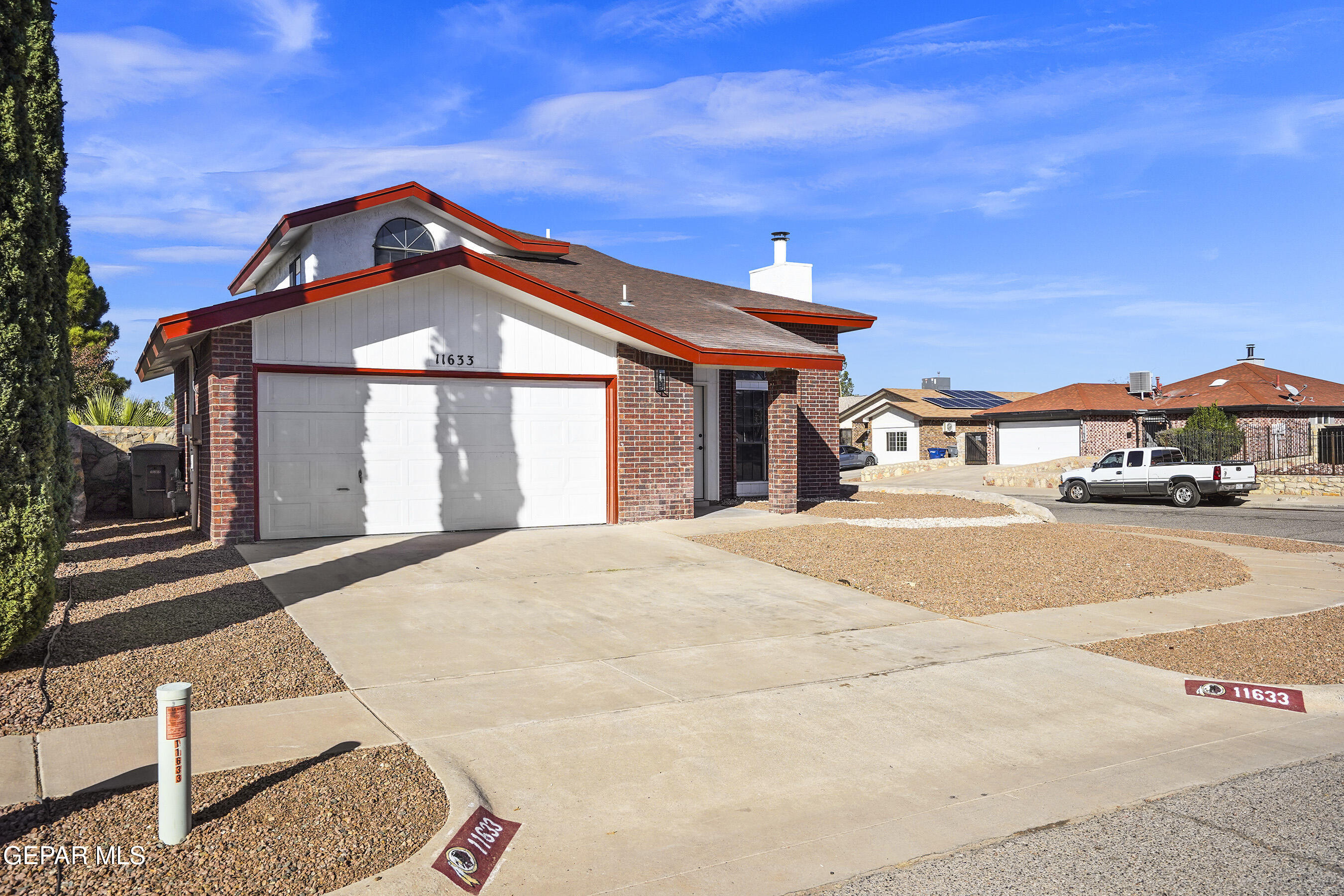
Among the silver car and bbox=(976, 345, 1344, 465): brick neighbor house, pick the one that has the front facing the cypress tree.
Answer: the brick neighbor house

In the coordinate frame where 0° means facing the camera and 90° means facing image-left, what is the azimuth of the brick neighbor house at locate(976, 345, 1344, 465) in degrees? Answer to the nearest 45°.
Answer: approximately 0°

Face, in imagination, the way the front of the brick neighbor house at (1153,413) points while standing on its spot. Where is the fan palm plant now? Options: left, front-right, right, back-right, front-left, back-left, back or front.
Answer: front-right

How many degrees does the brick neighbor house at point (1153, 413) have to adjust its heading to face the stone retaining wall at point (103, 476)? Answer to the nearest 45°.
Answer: approximately 45° to its right

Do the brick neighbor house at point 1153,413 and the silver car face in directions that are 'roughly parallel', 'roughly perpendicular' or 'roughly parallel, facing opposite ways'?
roughly perpendicular
